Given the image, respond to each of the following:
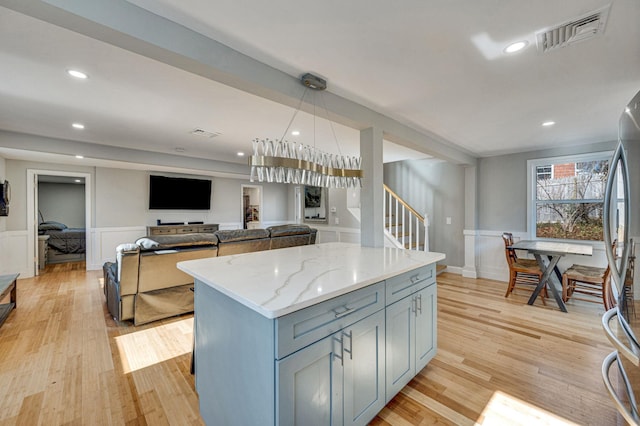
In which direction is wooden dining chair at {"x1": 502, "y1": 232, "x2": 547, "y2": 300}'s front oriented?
to the viewer's right

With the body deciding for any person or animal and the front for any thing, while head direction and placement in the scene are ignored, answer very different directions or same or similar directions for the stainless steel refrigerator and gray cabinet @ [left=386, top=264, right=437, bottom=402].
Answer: very different directions

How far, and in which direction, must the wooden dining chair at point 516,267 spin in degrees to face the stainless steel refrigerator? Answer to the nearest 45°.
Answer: approximately 90° to its right

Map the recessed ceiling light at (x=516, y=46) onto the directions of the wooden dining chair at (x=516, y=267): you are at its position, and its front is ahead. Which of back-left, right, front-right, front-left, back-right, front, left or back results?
right

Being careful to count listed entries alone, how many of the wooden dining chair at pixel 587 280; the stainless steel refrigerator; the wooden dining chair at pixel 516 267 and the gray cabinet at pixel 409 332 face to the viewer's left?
2

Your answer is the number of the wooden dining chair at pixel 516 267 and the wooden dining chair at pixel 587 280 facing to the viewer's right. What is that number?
1

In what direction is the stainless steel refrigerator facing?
to the viewer's left

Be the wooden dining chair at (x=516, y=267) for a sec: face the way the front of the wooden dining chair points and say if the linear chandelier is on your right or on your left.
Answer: on your right

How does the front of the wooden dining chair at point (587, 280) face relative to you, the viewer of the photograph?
facing to the left of the viewer
